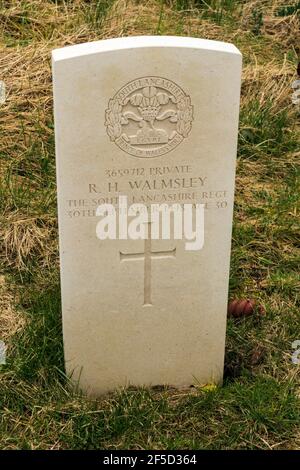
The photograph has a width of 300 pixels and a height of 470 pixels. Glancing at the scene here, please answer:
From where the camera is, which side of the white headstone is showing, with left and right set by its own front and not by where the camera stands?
front
